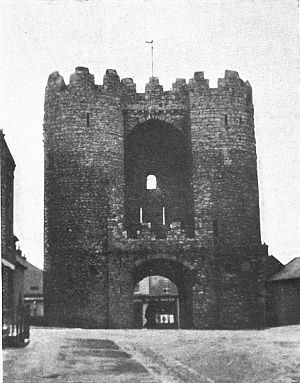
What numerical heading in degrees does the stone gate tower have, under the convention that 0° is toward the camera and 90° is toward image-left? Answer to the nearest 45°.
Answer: approximately 0°
